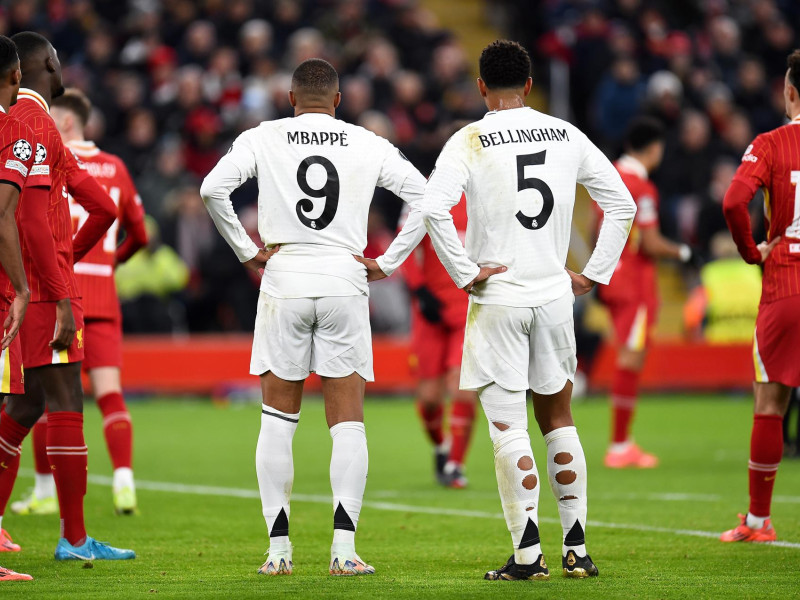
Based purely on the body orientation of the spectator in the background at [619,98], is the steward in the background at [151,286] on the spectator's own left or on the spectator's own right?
on the spectator's own right

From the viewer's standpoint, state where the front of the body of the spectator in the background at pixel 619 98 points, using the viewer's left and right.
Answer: facing the viewer
